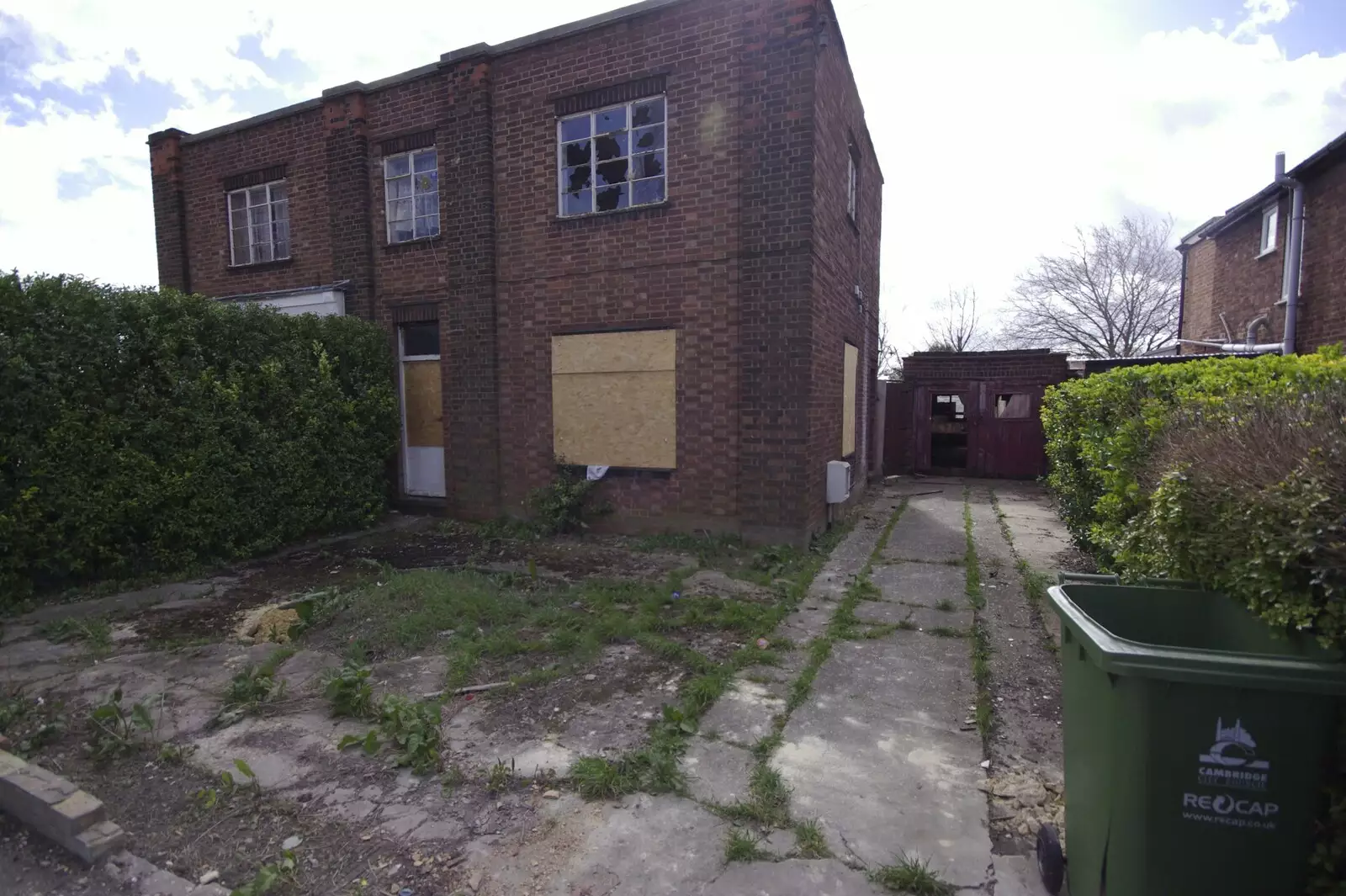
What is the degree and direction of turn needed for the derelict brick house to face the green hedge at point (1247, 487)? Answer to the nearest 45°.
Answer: approximately 45° to its left

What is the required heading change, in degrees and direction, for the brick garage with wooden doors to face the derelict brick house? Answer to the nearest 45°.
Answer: approximately 45° to its right

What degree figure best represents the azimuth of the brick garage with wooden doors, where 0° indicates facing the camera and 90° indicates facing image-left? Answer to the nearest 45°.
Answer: approximately 0°

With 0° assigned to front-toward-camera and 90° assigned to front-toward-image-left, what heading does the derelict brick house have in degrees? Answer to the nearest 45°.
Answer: approximately 45°

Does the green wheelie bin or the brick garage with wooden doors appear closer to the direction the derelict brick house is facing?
the green wheelie bin

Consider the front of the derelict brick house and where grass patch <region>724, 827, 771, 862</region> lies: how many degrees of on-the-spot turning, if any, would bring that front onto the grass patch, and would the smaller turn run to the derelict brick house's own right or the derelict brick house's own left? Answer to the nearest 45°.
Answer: approximately 45° to the derelict brick house's own left

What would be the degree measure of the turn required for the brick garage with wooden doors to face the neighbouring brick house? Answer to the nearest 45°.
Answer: approximately 90° to its left

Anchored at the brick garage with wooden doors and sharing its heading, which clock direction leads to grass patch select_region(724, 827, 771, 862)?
The grass patch is roughly at 12 o'clock from the brick garage with wooden doors.

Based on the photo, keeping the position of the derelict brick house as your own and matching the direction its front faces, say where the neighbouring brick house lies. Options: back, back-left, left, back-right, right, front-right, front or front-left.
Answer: back-left

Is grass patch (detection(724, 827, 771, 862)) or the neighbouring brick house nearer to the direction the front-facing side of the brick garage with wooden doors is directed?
the grass patch

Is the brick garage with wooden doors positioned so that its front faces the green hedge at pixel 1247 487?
yes
